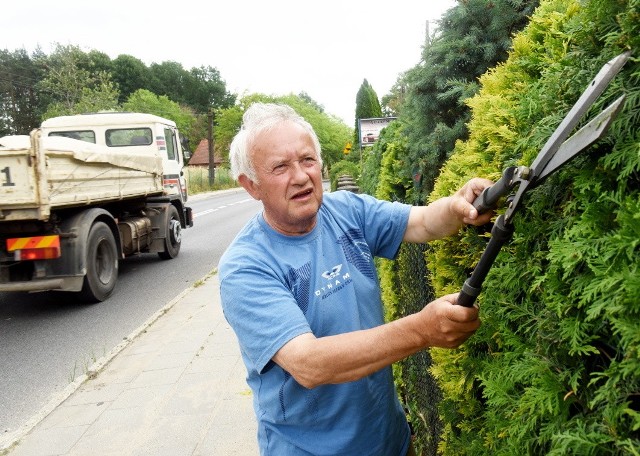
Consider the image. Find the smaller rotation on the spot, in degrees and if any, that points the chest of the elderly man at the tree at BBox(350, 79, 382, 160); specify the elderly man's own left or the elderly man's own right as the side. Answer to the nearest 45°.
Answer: approximately 135° to the elderly man's own left

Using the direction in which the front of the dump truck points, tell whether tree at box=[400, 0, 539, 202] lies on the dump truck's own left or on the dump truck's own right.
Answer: on the dump truck's own right

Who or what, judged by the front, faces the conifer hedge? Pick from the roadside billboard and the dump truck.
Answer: the roadside billboard

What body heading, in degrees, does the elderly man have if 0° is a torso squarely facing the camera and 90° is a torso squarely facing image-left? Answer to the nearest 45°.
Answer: approximately 315°

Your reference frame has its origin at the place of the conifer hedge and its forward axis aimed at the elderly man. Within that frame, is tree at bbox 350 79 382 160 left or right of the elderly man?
right

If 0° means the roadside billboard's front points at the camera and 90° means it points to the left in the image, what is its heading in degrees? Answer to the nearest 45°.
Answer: approximately 0°

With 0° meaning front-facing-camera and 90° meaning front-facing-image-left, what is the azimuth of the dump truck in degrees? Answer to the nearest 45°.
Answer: approximately 225°

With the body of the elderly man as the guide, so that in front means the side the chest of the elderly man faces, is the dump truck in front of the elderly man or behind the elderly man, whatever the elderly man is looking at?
behind

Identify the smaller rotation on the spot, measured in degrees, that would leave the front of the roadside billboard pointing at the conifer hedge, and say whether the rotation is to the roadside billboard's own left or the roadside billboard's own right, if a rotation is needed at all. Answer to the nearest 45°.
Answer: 0° — it already faces it
